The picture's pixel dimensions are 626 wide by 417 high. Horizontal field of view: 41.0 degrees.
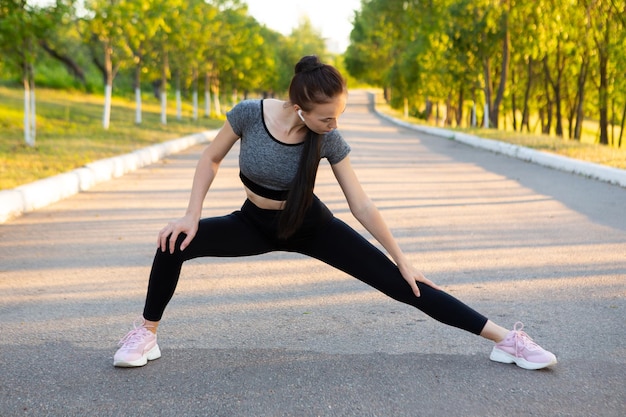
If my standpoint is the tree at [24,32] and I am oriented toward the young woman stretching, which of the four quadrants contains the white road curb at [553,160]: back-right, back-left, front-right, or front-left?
front-left

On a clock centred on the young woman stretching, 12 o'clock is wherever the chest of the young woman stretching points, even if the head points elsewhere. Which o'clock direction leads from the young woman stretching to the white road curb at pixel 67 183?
The white road curb is roughly at 5 o'clock from the young woman stretching.

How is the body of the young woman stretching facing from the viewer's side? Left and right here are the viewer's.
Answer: facing the viewer

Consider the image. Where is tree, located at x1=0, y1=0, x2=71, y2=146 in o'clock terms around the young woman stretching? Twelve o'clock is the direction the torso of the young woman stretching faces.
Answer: The tree is roughly at 5 o'clock from the young woman stretching.

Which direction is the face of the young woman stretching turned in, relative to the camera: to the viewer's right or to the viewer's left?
to the viewer's right

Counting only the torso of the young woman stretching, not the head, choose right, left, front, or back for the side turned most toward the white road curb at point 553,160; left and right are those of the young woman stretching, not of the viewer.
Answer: back
